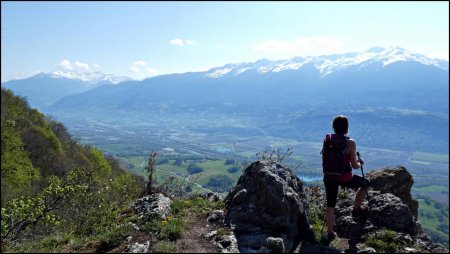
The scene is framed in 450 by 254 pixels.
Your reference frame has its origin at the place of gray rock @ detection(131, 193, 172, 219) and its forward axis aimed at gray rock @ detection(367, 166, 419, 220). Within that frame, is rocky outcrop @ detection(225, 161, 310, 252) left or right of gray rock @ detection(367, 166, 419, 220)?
right

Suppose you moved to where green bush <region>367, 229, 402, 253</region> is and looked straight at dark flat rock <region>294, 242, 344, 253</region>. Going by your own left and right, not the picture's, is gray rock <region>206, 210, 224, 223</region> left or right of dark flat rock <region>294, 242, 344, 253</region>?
right

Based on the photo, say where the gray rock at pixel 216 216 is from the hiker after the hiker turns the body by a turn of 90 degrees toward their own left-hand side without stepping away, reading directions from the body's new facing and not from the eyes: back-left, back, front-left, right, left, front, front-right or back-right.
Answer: front-left

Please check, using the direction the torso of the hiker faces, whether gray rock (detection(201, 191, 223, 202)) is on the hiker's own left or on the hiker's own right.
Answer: on the hiker's own left

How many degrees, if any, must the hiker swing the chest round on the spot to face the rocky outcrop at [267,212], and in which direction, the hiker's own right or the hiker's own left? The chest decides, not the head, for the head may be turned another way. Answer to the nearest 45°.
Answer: approximately 135° to the hiker's own left

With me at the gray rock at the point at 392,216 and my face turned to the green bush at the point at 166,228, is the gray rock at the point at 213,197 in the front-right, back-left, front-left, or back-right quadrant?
front-right

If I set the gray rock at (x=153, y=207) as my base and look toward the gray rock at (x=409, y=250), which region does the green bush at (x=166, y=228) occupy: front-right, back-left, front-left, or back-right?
front-right

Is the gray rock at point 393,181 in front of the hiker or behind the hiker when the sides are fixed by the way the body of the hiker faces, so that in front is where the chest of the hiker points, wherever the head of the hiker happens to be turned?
in front

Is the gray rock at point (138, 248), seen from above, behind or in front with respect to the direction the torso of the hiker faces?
behind

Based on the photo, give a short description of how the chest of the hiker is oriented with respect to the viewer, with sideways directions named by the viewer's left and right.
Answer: facing away from the viewer and to the right of the viewer

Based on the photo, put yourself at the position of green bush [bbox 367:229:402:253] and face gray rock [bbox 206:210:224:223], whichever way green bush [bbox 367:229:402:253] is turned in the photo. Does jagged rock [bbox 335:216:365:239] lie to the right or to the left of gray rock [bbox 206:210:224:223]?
right

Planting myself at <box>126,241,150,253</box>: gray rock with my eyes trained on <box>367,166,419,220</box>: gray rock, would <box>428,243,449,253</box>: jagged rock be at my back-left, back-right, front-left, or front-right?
front-right

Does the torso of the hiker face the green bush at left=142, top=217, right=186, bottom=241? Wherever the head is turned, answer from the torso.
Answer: no
